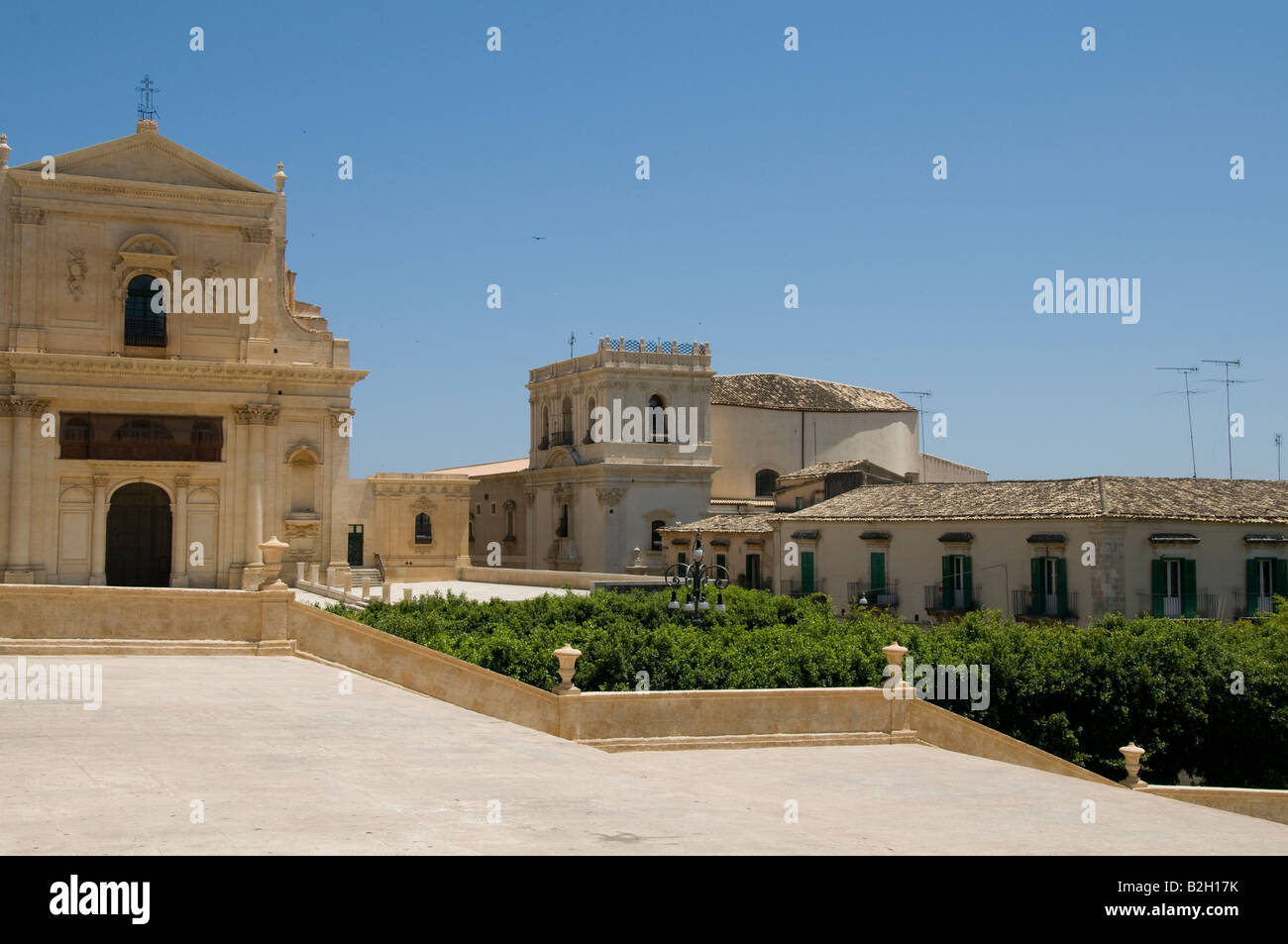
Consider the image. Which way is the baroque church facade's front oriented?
toward the camera

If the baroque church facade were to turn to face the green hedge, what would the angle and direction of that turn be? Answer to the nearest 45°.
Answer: approximately 45° to its left
